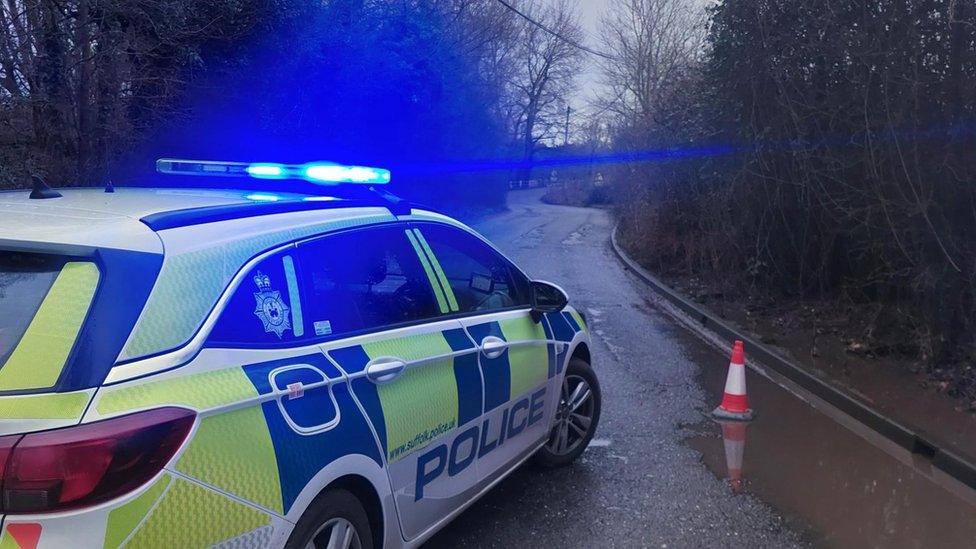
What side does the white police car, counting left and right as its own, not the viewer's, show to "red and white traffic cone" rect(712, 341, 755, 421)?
front

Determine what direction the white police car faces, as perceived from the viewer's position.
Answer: facing away from the viewer and to the right of the viewer
